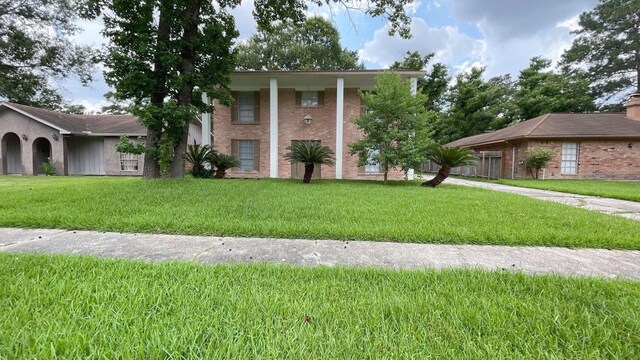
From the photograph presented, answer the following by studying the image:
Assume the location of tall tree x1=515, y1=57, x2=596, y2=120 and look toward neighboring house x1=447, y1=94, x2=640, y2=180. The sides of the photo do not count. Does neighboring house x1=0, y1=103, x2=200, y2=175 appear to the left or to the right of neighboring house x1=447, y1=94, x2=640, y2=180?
right

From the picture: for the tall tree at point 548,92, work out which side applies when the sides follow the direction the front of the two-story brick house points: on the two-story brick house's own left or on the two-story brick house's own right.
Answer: on the two-story brick house's own left

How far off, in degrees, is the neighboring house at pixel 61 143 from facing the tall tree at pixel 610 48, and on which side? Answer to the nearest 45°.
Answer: approximately 45° to its left

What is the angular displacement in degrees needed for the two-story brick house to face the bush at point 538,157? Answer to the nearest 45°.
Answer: approximately 90° to its left

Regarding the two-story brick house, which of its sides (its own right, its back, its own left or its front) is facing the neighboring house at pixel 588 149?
left

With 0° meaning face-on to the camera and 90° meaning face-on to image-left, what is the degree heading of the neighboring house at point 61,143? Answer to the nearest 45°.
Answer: approximately 0°

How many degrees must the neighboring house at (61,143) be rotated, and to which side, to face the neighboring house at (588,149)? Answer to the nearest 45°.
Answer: approximately 45° to its left

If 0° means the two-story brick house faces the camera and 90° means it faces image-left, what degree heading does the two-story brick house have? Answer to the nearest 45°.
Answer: approximately 0°

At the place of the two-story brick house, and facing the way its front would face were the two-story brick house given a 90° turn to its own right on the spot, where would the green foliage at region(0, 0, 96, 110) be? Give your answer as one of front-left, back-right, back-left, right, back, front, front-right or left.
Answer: front

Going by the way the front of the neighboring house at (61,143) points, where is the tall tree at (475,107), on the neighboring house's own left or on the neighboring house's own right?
on the neighboring house's own left

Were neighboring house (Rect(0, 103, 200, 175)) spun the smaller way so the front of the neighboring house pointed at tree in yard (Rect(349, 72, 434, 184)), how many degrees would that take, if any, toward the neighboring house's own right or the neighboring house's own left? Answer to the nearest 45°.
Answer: approximately 45° to the neighboring house's own left
